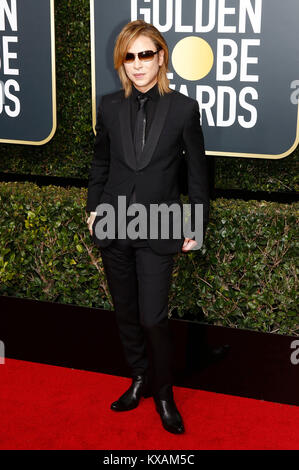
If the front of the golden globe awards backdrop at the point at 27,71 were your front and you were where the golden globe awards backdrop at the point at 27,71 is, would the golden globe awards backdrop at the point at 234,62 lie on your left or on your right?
on your left

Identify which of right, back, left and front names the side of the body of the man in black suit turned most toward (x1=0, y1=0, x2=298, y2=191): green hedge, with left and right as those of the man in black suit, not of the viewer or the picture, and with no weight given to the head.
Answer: back

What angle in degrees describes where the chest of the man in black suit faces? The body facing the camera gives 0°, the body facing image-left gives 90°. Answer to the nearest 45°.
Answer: approximately 0°

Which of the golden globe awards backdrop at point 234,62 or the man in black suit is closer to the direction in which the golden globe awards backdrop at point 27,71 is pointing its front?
the man in black suit

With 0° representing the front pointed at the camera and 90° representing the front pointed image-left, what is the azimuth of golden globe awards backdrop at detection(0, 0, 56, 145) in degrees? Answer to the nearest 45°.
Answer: approximately 0°

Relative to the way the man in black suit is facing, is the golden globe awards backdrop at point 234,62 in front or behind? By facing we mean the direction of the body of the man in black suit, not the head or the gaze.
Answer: behind

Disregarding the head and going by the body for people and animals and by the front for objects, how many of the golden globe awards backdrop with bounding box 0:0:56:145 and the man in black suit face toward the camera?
2

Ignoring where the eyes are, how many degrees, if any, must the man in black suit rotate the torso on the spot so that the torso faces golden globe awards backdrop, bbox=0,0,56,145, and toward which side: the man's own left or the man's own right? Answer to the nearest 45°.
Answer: approximately 135° to the man's own right
